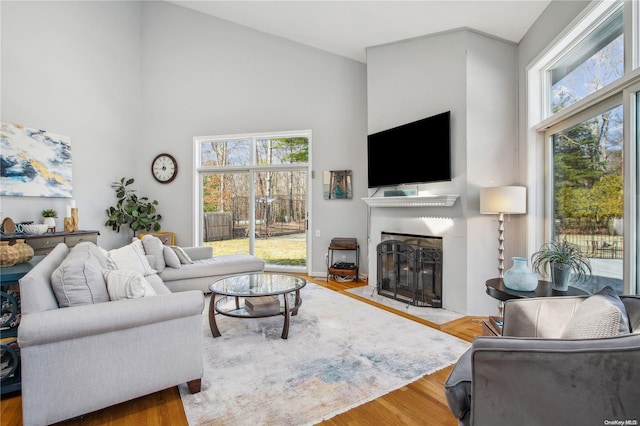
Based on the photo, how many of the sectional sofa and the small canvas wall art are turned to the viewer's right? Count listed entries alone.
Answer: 1

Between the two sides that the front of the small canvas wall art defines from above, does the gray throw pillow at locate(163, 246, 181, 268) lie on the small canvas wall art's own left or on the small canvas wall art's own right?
on the small canvas wall art's own right

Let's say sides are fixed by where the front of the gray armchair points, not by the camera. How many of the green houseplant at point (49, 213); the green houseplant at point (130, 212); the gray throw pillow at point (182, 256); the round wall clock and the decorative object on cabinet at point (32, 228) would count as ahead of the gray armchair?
5

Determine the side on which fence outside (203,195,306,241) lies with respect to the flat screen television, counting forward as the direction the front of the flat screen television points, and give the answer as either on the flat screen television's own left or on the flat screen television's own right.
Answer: on the flat screen television's own right

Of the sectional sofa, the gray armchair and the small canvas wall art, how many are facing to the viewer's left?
1

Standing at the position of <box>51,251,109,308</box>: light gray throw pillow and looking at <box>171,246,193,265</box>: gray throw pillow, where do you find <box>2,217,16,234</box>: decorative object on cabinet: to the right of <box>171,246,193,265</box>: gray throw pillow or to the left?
left

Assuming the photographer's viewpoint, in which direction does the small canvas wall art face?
facing the viewer

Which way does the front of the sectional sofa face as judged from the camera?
facing to the right of the viewer

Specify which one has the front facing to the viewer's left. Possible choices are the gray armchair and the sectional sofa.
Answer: the gray armchair

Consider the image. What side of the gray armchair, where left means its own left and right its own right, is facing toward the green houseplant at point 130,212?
front

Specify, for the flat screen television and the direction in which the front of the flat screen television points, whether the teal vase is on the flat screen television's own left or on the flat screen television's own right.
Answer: on the flat screen television's own left

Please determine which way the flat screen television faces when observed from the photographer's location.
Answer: facing the viewer and to the left of the viewer

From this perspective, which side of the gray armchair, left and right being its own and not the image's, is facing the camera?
left

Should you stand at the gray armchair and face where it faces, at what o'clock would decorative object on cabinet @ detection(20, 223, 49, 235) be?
The decorative object on cabinet is roughly at 12 o'clock from the gray armchair.

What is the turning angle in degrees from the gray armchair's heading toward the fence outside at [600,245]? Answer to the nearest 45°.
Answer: approximately 90° to its right

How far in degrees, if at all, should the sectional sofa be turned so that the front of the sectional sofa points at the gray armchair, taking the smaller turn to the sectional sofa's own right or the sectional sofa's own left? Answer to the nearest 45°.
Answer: approximately 45° to the sectional sofa's own right

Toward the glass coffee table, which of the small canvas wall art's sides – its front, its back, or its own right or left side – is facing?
front

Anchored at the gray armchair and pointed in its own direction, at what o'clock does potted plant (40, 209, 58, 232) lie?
The potted plant is roughly at 12 o'clock from the gray armchair.

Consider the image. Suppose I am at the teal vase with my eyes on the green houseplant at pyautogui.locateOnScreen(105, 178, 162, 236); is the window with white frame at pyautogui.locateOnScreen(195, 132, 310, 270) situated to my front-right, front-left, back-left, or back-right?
front-right

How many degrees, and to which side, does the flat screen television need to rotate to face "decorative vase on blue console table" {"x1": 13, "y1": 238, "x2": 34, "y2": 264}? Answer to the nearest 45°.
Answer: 0° — it already faces it

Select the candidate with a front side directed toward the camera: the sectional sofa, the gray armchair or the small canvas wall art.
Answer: the small canvas wall art
